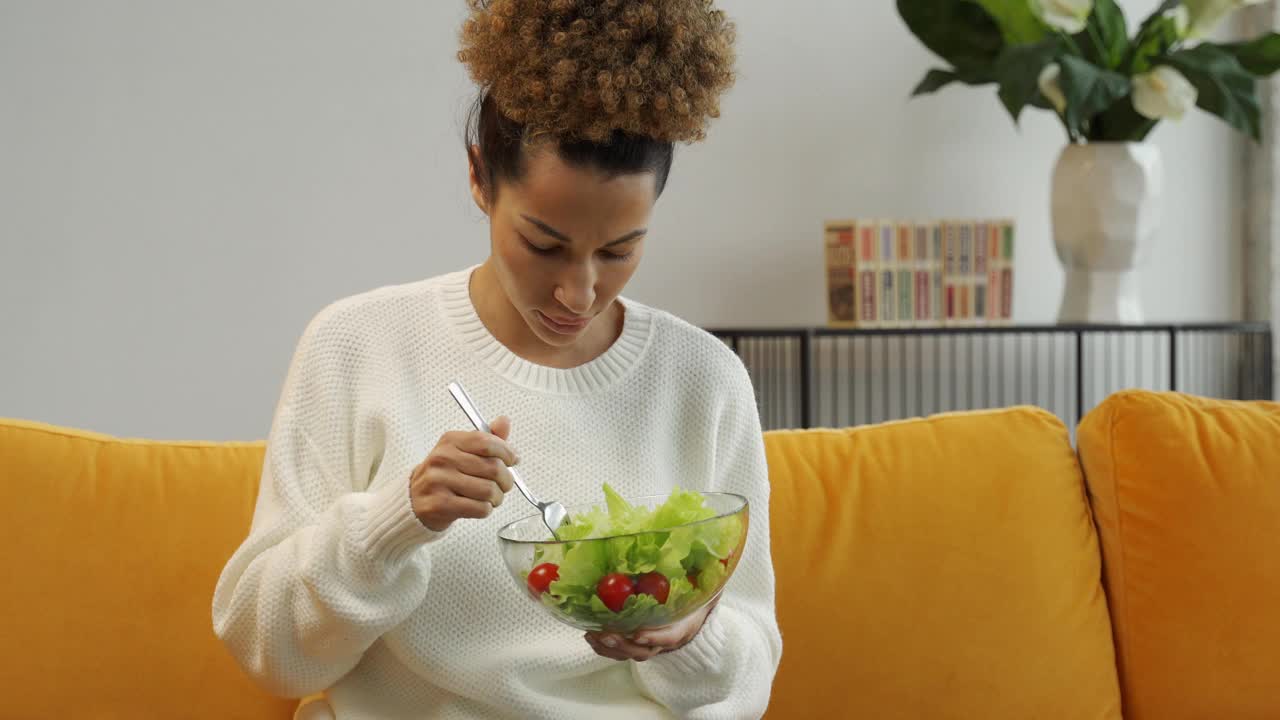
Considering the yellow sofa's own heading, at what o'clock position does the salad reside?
The salad is roughly at 1 o'clock from the yellow sofa.

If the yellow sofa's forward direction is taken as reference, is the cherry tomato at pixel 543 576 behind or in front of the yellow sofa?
in front

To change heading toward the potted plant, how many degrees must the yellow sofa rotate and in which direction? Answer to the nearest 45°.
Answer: approximately 135° to its left

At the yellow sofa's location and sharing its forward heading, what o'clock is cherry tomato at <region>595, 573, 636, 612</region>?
The cherry tomato is roughly at 1 o'clock from the yellow sofa.

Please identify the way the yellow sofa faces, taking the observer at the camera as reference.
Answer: facing the viewer

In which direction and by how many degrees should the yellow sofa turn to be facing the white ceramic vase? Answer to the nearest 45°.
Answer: approximately 135° to its left
